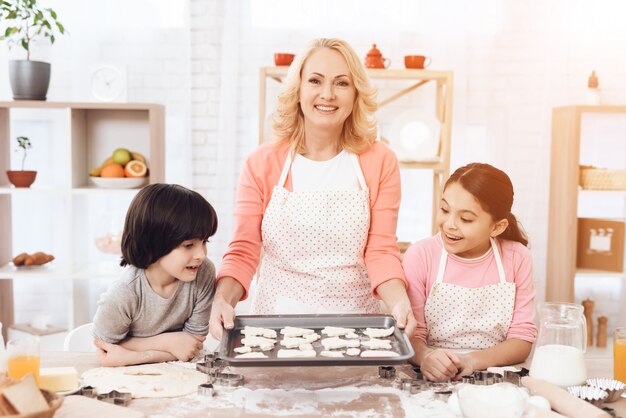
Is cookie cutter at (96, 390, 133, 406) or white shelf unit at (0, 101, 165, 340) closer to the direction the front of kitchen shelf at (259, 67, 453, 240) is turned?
the cookie cutter

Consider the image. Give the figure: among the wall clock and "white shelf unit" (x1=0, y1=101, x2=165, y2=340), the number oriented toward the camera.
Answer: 2

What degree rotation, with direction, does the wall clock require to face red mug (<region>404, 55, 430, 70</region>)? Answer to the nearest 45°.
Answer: approximately 90° to its left

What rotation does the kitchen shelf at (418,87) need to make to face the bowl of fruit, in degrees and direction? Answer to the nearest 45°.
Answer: approximately 90° to its right

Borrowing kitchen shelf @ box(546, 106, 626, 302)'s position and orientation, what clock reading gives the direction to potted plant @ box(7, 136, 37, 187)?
The potted plant is roughly at 2 o'clock from the kitchen shelf.

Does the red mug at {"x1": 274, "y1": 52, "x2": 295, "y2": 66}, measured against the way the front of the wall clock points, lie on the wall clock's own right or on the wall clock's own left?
on the wall clock's own left

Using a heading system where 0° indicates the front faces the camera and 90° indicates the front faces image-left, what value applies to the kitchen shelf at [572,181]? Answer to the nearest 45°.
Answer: approximately 0°
